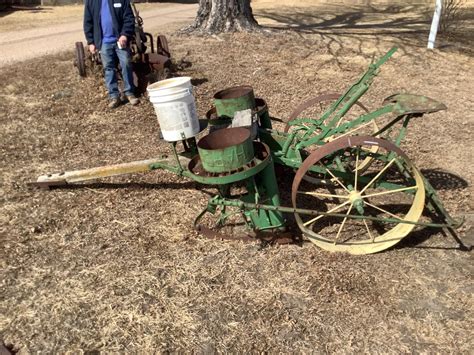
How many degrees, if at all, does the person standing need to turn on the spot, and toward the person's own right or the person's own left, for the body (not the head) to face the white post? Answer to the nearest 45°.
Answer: approximately 90° to the person's own left

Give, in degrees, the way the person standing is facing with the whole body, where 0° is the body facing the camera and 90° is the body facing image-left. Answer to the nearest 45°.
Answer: approximately 0°

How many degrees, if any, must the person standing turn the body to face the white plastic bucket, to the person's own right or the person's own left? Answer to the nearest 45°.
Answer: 0° — they already face it

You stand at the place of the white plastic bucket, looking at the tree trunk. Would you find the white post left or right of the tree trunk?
right

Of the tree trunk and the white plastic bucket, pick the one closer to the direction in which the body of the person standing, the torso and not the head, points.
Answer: the white plastic bucket

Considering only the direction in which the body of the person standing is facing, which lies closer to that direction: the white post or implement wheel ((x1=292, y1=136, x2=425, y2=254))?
the implement wheel
